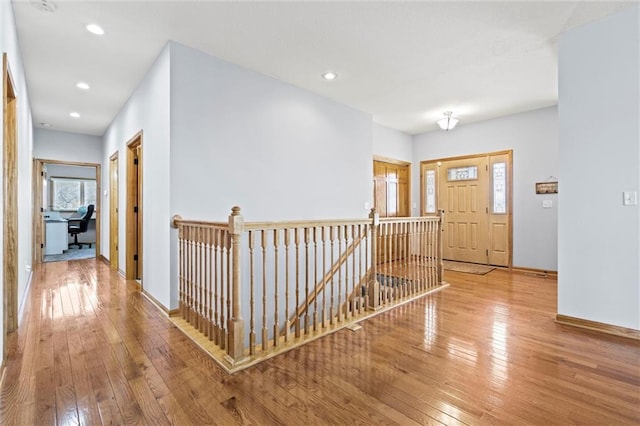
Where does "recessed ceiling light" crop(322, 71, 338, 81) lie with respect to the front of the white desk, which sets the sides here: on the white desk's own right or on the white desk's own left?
on the white desk's own right

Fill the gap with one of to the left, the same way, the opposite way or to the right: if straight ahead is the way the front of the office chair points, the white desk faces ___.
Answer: the opposite way

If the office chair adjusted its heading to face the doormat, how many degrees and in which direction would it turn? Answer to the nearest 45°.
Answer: approximately 135° to its left

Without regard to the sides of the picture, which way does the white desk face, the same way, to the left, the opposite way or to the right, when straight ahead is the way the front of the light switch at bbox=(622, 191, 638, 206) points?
the opposite way

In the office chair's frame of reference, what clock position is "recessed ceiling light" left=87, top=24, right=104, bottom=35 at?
The recessed ceiling light is roughly at 9 o'clock from the office chair.

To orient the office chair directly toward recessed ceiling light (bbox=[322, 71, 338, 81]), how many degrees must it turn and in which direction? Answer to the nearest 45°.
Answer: approximately 90° to its left

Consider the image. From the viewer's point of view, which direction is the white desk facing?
to the viewer's right

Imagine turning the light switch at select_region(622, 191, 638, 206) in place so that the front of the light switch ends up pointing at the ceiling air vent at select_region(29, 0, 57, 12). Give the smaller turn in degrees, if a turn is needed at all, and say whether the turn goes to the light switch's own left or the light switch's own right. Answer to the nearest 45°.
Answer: approximately 45° to the light switch's own right

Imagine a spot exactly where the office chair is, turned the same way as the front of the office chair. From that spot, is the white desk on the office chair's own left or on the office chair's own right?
on the office chair's own left

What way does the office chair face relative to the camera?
to the viewer's left
